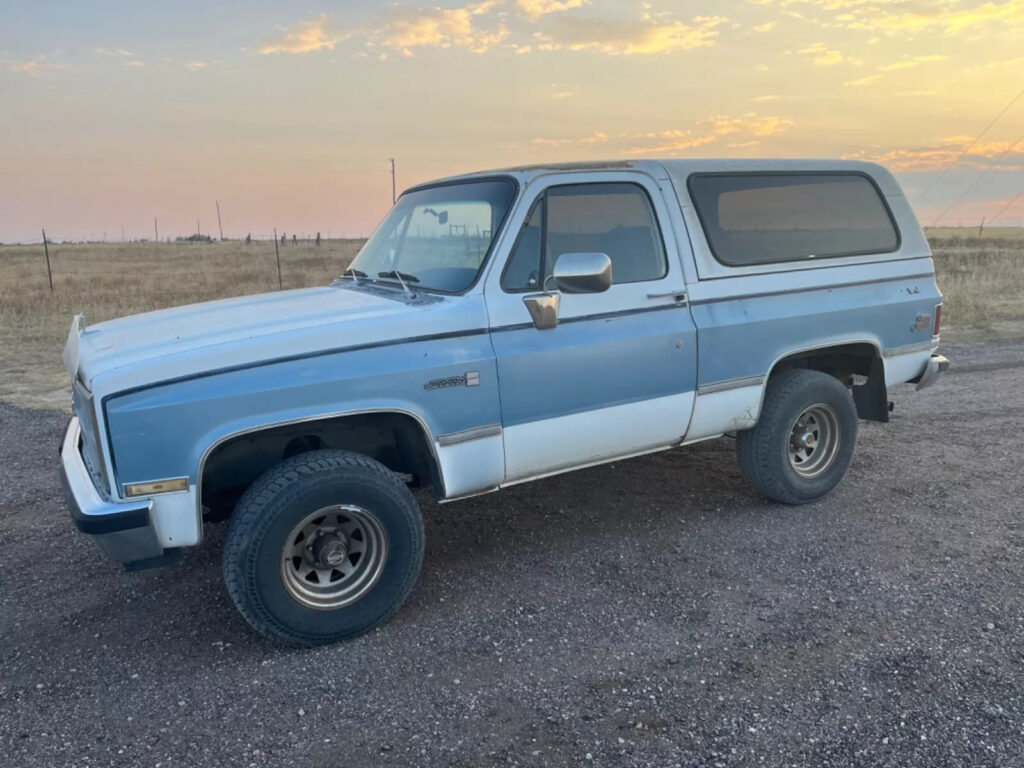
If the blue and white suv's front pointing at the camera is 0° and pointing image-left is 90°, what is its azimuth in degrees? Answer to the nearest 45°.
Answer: approximately 45°
